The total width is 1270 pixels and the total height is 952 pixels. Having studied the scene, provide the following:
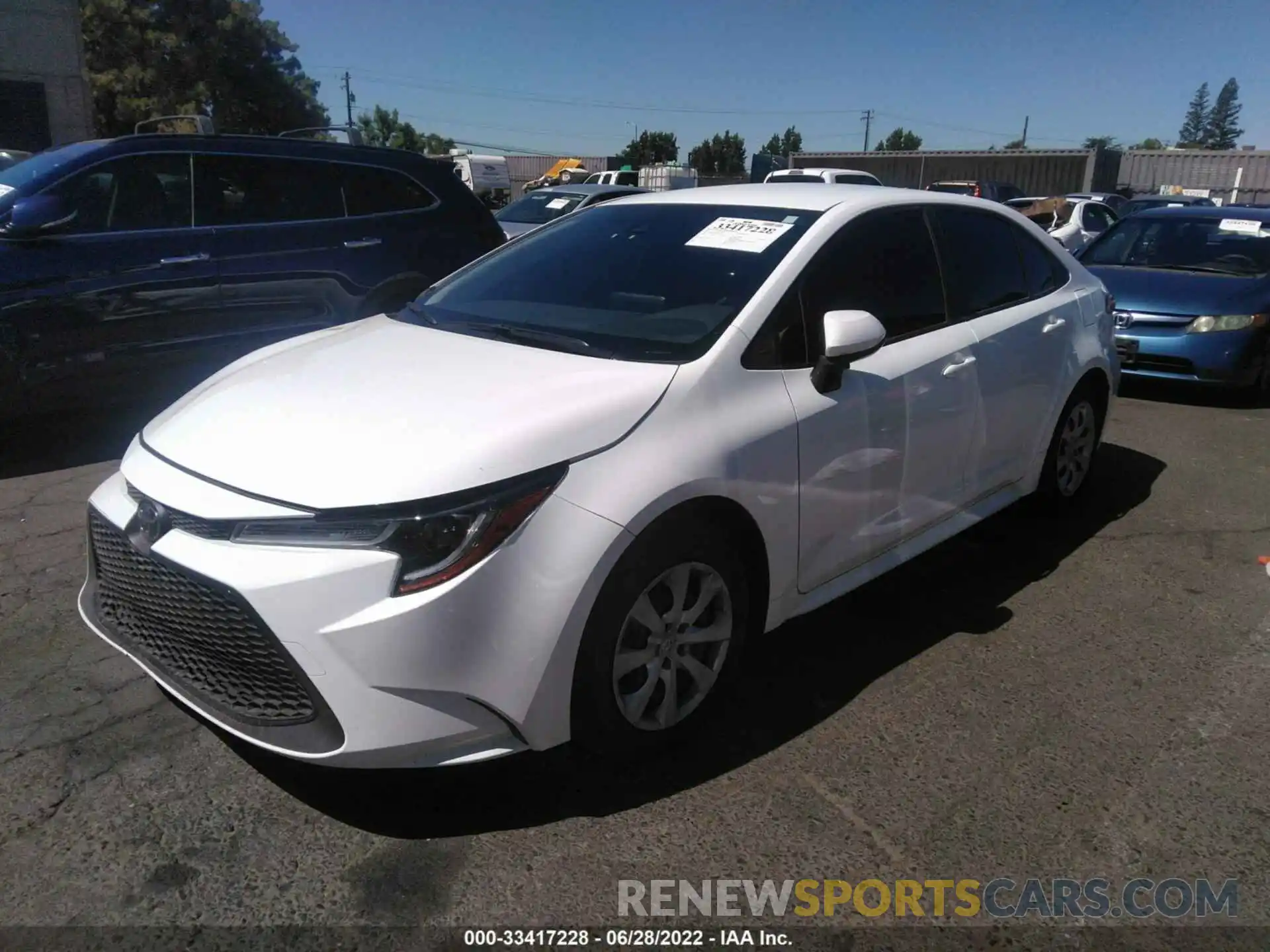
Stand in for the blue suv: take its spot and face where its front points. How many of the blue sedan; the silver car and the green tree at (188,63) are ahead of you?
0

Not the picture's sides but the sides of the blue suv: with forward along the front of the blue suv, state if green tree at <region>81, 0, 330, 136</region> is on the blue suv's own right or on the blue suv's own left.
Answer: on the blue suv's own right

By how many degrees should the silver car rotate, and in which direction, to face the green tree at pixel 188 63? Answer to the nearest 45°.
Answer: approximately 90° to its right

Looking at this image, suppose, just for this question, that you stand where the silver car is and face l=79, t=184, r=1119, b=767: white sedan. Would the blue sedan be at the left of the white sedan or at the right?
left

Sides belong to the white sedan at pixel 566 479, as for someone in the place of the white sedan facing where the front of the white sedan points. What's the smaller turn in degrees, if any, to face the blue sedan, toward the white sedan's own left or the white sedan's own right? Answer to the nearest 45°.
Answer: approximately 180°

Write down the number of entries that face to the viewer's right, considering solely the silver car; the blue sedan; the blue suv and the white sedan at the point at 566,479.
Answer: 0

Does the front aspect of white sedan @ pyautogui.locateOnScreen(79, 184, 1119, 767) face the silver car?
no

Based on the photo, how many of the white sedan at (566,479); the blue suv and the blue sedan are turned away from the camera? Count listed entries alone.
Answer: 0

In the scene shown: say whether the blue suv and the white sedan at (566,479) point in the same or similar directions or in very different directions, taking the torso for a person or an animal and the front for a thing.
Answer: same or similar directions

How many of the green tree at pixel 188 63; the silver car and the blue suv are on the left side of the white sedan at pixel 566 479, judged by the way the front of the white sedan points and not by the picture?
0

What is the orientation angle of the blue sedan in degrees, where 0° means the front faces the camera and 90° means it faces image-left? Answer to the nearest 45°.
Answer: approximately 45°

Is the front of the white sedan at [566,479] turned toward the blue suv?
no

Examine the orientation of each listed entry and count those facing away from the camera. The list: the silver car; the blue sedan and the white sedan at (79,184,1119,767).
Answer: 0

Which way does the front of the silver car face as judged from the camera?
facing the viewer and to the left of the viewer

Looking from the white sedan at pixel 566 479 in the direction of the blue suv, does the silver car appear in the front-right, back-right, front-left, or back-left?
front-right

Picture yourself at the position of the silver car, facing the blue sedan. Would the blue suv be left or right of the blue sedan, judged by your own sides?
right

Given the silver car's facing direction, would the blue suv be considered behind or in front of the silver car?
in front
